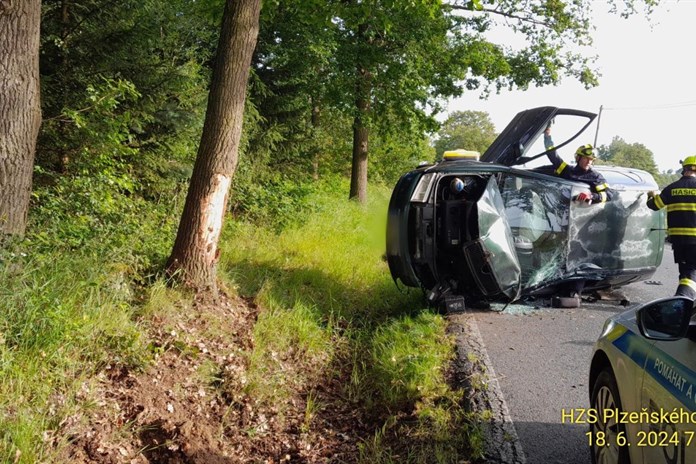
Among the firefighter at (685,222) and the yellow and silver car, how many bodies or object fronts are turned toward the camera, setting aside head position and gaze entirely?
0

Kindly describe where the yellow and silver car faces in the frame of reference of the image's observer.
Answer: facing away from the viewer and to the left of the viewer

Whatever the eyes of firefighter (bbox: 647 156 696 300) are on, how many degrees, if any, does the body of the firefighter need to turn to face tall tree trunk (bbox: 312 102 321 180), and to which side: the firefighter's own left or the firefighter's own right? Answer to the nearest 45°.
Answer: approximately 45° to the firefighter's own left

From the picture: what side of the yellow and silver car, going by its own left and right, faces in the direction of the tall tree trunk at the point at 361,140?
front

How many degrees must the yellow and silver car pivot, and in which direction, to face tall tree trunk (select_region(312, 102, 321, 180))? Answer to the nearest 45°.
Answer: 0° — it already faces it

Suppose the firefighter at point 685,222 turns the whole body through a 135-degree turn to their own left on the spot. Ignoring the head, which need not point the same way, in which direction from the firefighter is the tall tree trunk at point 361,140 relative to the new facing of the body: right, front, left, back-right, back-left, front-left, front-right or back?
right

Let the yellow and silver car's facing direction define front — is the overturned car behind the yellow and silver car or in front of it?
in front

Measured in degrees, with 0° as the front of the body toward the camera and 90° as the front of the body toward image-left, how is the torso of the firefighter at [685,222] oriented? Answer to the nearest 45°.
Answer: approximately 180°

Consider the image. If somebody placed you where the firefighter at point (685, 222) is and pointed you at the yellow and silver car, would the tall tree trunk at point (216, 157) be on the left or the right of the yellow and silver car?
right

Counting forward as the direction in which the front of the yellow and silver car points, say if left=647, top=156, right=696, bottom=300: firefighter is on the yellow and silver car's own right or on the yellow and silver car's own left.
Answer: on the yellow and silver car's own right
